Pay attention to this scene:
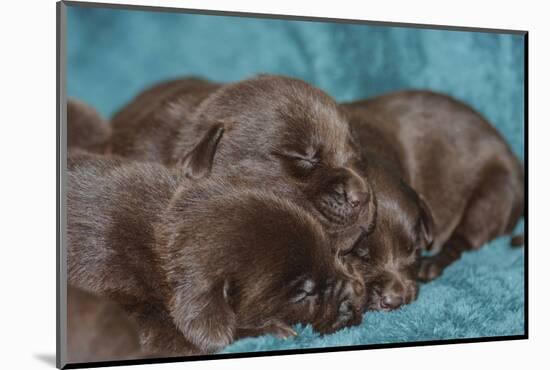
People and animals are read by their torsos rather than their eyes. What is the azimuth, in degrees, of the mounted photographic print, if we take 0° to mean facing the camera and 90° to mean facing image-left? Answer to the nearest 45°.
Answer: approximately 315°
